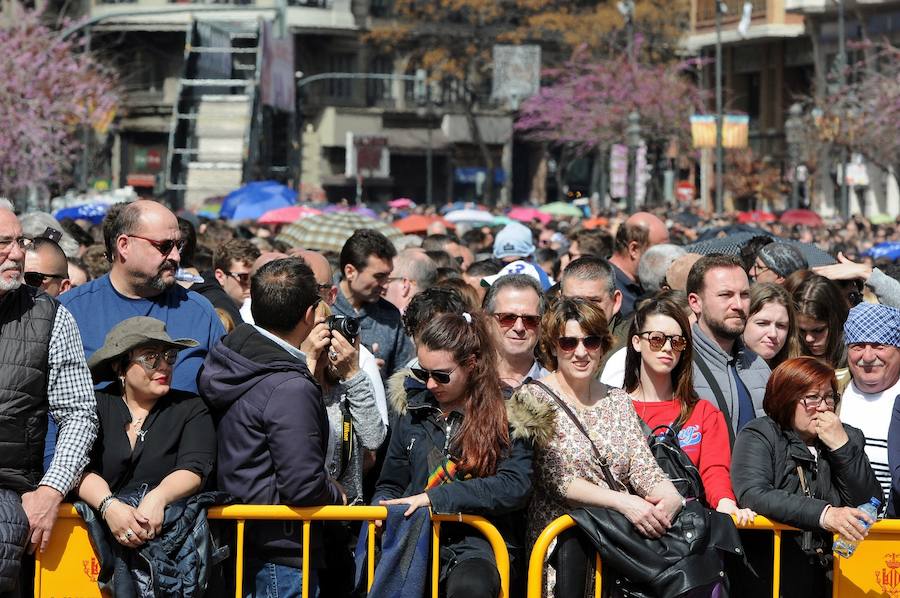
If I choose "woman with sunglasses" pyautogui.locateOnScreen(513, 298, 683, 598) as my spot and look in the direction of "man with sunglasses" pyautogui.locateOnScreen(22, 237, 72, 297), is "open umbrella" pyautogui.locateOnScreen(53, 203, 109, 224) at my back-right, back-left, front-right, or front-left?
front-right

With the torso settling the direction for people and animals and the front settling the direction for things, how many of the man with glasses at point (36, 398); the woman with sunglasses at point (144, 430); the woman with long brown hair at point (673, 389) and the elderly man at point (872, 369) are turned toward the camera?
4

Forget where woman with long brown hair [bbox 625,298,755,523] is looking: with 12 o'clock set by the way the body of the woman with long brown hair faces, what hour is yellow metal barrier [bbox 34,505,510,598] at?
The yellow metal barrier is roughly at 2 o'clock from the woman with long brown hair.

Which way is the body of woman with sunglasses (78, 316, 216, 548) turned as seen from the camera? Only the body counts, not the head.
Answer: toward the camera

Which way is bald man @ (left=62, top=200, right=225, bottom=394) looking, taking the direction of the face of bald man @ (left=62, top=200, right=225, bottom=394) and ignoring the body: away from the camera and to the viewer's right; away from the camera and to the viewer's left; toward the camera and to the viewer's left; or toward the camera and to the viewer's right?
toward the camera and to the viewer's right

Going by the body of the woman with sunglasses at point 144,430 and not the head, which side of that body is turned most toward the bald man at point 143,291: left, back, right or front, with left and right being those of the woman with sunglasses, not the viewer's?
back

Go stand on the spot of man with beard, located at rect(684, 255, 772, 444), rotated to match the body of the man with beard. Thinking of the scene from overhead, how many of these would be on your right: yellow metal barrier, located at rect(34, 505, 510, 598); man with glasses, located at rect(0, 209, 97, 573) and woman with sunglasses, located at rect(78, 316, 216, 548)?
3

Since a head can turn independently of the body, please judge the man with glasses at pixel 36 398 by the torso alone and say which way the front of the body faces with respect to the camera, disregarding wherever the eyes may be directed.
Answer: toward the camera

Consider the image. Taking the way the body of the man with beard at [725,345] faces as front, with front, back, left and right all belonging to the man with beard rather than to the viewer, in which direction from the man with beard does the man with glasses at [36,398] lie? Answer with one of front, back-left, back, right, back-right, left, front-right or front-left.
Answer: right

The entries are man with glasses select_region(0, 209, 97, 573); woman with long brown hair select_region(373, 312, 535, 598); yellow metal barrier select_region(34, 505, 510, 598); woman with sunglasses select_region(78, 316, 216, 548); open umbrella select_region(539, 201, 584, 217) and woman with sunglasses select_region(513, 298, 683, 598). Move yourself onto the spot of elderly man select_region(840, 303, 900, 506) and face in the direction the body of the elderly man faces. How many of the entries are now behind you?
1

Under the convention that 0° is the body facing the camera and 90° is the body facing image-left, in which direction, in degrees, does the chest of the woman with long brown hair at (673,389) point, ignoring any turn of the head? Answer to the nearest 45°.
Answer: approximately 0°

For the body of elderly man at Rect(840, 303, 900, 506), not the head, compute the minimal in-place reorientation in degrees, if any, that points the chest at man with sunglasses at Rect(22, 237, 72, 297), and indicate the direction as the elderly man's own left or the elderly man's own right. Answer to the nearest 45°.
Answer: approximately 90° to the elderly man's own right

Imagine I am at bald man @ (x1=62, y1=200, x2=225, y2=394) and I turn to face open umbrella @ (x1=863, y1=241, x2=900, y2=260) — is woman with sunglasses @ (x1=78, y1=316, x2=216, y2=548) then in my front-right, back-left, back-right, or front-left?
back-right

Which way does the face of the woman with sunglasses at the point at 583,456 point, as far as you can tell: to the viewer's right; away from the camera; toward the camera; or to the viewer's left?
toward the camera

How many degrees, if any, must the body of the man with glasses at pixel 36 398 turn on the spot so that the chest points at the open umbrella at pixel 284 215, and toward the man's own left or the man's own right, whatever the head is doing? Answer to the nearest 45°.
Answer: approximately 180°

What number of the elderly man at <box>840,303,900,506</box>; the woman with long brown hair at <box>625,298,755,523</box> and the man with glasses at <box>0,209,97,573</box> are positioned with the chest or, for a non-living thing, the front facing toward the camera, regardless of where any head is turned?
3

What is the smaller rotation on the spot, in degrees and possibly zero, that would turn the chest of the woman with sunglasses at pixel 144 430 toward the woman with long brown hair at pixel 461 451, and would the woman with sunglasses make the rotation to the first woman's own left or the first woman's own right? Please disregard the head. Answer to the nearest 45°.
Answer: approximately 90° to the first woman's own left
